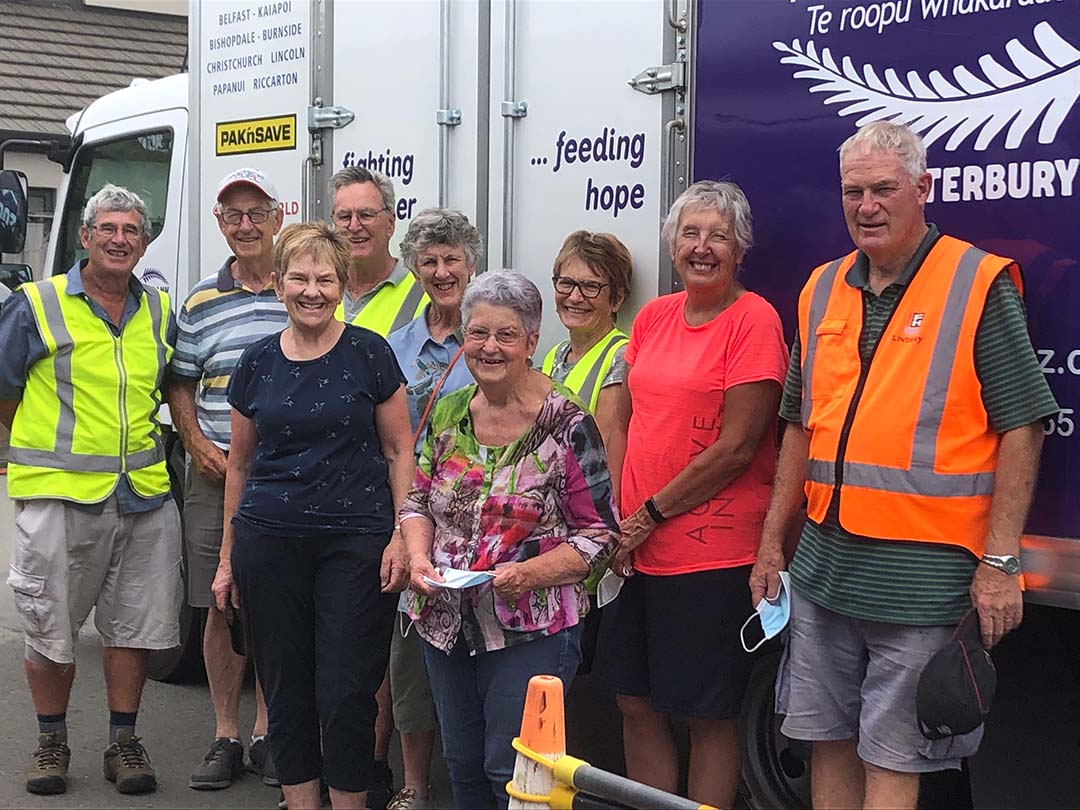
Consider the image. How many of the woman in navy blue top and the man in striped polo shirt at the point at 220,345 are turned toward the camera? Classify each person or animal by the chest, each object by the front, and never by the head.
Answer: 2

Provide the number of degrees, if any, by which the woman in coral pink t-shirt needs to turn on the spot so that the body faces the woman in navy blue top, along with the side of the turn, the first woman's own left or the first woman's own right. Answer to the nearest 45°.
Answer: approximately 45° to the first woman's own right

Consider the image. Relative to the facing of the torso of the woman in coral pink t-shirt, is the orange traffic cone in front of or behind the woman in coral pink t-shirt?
in front

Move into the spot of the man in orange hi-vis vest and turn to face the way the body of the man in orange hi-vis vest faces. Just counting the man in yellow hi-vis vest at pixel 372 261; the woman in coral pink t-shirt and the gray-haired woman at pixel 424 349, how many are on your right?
3

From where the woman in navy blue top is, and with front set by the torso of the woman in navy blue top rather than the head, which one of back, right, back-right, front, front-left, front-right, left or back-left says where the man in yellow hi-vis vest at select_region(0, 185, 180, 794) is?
back-right

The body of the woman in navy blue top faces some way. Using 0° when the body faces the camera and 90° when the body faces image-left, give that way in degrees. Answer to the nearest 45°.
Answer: approximately 0°

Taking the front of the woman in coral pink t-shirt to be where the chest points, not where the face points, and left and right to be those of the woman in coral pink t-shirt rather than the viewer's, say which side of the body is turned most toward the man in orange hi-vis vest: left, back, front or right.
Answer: left

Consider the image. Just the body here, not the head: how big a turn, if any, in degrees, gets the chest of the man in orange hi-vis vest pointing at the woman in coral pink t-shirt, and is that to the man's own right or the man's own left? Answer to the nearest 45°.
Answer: approximately 90° to the man's own right

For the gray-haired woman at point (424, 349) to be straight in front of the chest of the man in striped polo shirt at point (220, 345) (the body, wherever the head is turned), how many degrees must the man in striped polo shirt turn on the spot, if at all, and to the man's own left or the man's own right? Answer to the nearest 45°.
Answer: approximately 45° to the man's own left

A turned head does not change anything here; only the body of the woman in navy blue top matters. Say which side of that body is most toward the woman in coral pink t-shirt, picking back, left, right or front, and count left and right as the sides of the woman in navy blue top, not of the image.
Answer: left

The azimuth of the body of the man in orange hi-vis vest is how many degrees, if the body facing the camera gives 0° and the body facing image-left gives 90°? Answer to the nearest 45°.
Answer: approximately 45°
